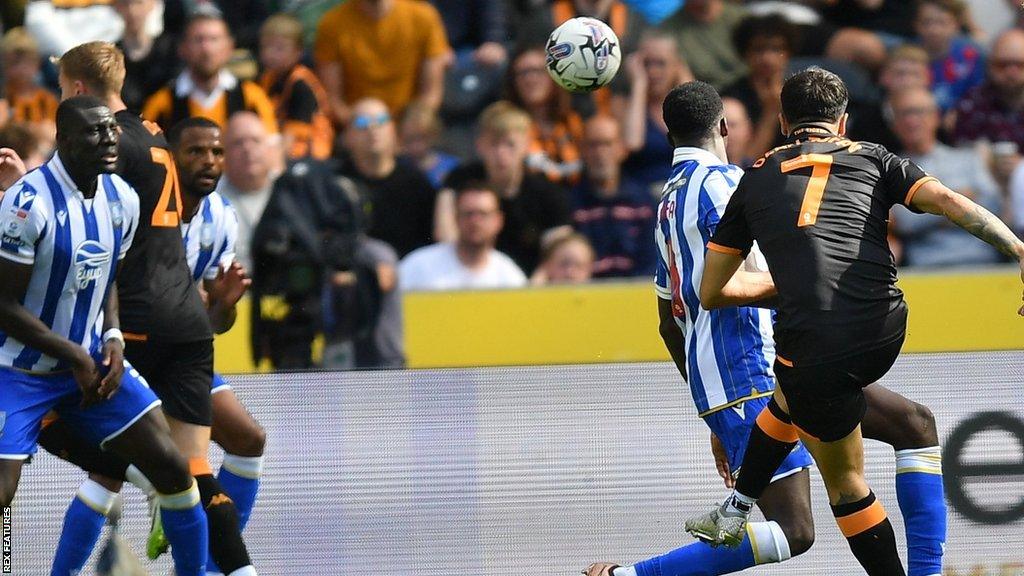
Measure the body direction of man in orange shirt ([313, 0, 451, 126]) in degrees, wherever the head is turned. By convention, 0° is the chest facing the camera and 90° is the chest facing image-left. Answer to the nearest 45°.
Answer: approximately 0°

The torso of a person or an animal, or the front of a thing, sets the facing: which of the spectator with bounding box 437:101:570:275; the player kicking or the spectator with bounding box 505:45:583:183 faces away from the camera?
the player kicking

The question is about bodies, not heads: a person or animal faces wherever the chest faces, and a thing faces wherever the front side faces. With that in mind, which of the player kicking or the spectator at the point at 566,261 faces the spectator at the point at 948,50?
the player kicking

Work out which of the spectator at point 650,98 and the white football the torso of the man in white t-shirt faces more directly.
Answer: the white football

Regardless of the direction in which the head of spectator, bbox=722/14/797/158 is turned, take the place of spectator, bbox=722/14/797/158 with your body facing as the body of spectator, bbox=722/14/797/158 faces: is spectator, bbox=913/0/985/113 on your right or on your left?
on your left

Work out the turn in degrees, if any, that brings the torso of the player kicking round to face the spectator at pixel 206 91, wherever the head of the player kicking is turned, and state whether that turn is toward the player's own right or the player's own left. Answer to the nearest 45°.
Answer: approximately 45° to the player's own left

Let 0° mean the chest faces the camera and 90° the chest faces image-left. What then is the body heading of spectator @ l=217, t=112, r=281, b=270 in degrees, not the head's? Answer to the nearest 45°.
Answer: approximately 0°
